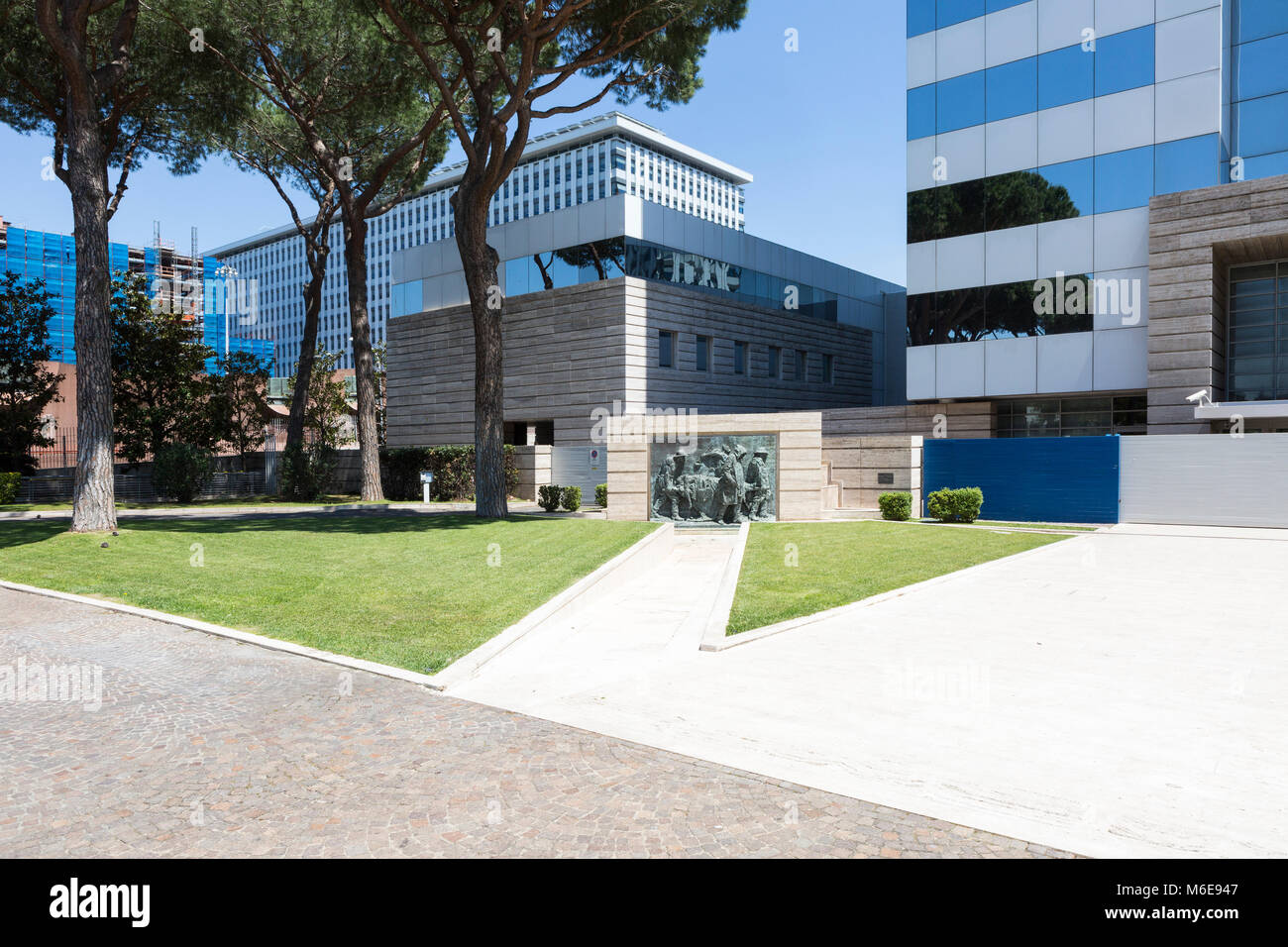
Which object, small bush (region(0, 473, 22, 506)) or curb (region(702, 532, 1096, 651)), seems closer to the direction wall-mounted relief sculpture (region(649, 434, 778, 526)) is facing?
the curb

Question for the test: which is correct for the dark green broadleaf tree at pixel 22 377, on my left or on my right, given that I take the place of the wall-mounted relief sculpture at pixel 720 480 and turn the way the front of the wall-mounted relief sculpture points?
on my right

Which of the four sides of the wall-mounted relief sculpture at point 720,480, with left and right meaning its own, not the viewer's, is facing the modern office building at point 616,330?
back

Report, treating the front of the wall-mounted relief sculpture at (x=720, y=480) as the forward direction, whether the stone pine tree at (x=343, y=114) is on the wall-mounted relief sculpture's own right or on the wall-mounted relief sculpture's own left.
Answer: on the wall-mounted relief sculpture's own right

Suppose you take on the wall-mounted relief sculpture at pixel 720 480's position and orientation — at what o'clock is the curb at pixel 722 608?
The curb is roughly at 12 o'clock from the wall-mounted relief sculpture.

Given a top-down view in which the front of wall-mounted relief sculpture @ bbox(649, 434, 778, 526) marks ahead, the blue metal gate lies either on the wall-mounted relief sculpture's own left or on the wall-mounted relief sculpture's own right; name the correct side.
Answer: on the wall-mounted relief sculpture's own left

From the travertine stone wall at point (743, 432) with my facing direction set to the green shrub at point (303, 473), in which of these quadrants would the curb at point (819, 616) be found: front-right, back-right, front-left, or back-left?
back-left

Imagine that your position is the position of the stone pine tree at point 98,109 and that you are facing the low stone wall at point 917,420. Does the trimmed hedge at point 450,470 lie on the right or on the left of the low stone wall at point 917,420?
left

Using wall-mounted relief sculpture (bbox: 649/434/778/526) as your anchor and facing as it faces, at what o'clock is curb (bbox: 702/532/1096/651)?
The curb is roughly at 12 o'clock from the wall-mounted relief sculpture.

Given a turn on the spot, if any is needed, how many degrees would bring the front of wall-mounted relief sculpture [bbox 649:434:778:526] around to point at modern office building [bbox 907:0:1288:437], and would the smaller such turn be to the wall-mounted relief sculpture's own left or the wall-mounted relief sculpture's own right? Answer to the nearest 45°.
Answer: approximately 135° to the wall-mounted relief sculpture's own left

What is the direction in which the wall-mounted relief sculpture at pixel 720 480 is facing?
toward the camera

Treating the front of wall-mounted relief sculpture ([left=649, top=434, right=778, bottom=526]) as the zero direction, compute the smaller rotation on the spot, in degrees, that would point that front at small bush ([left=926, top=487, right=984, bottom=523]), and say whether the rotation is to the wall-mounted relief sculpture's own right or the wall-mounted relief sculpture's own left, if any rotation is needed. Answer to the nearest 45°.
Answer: approximately 135° to the wall-mounted relief sculpture's own left

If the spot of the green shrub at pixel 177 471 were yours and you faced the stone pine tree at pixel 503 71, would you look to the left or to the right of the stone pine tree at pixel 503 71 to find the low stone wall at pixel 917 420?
left
